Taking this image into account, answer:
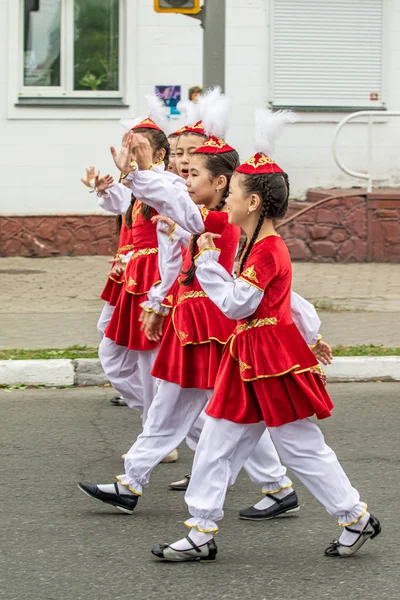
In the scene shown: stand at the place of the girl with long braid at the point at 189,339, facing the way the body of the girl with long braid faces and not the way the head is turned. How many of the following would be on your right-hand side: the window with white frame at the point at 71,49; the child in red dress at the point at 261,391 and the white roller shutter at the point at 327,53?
2

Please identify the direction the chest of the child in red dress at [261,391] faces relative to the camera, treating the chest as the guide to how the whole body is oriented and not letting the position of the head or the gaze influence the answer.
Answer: to the viewer's left

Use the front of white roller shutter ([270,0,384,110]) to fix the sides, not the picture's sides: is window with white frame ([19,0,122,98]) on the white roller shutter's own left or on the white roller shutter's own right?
on the white roller shutter's own right

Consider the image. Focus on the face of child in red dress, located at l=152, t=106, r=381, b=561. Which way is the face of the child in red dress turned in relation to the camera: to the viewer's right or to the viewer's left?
to the viewer's left

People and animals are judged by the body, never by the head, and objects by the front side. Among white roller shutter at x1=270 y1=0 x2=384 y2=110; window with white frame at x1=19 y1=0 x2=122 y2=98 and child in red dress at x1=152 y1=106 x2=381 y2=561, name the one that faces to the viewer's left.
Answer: the child in red dress

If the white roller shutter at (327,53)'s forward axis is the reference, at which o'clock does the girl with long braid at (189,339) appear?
The girl with long braid is roughly at 12 o'clock from the white roller shutter.

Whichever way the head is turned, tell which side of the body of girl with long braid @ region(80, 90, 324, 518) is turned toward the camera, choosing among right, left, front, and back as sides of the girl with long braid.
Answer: left

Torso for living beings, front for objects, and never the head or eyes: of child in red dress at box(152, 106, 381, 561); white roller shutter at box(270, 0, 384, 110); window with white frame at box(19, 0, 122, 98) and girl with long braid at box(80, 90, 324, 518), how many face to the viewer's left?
2

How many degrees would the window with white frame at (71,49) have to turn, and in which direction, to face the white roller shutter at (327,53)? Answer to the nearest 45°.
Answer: approximately 90° to its left

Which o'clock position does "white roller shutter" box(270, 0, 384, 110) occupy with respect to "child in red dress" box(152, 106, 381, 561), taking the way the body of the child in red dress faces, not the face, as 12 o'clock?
The white roller shutter is roughly at 3 o'clock from the child in red dress.

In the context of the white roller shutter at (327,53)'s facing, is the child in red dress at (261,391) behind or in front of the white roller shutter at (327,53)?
in front

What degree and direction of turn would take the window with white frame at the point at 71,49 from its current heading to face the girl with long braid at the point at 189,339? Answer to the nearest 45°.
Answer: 0° — it already faces them

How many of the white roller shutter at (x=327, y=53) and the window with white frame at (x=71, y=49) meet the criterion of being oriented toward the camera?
2

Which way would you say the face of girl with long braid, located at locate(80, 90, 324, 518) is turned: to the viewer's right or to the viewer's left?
to the viewer's left
